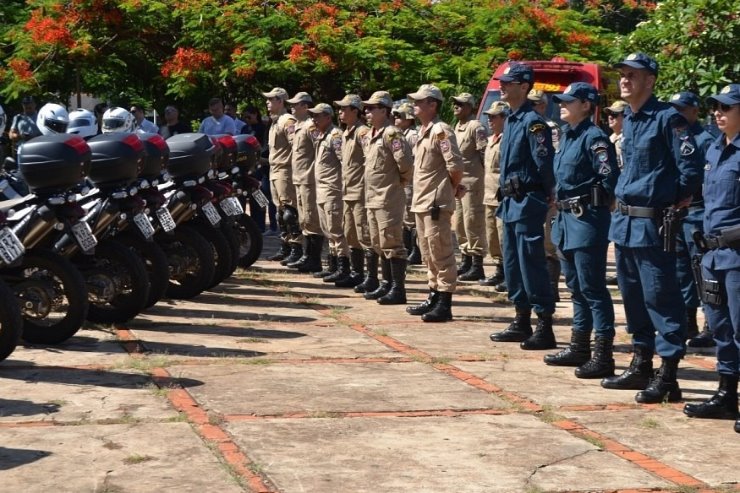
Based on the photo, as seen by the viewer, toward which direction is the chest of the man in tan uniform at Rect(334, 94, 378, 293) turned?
to the viewer's left

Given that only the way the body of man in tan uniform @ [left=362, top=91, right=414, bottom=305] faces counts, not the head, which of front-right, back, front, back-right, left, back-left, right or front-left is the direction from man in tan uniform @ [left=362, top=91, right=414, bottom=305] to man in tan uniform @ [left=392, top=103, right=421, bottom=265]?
back-right

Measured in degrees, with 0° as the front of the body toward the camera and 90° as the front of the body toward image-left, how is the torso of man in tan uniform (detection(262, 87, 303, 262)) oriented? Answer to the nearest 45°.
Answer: approximately 90°

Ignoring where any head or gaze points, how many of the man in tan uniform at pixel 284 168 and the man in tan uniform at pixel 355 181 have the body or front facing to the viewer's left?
2

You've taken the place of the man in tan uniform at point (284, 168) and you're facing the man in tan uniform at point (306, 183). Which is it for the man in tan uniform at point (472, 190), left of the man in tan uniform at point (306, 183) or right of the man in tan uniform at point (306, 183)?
left

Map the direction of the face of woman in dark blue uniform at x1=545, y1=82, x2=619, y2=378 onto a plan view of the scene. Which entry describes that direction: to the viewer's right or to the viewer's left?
to the viewer's left

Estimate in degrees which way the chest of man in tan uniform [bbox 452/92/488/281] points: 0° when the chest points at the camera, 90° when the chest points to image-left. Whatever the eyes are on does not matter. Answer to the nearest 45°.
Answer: approximately 45°
